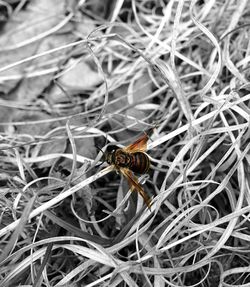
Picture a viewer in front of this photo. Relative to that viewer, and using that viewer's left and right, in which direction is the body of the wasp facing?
facing to the left of the viewer
